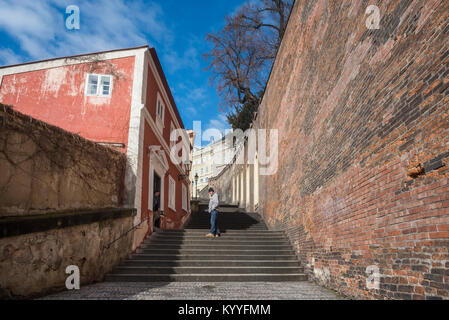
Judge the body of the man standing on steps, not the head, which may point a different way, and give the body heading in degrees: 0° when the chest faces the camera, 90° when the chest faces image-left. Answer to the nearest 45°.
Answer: approximately 45°

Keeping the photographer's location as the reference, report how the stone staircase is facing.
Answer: facing the viewer
